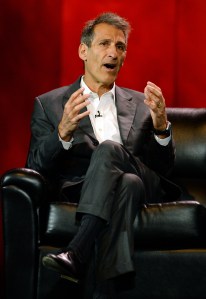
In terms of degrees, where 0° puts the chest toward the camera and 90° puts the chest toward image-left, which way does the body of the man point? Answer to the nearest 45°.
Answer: approximately 0°
